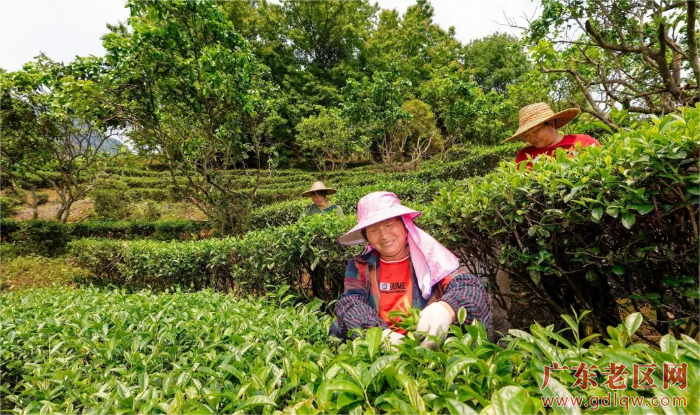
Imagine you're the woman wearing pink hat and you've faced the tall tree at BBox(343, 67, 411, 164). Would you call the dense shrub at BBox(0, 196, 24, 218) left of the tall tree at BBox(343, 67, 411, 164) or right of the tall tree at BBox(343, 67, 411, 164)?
left

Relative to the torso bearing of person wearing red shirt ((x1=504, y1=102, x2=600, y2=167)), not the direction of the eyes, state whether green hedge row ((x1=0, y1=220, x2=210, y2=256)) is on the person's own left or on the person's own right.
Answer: on the person's own right

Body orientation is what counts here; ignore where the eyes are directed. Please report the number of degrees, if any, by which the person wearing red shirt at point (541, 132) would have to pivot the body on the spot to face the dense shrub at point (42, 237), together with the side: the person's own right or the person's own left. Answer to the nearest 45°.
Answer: approximately 45° to the person's own right

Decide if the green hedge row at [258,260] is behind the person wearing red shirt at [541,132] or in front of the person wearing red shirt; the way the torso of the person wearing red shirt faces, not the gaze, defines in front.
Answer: in front

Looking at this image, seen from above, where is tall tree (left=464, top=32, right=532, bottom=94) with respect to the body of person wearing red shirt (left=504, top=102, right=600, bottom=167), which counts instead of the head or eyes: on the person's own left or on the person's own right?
on the person's own right

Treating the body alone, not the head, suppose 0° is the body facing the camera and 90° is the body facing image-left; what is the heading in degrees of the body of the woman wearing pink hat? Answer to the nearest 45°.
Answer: approximately 0°

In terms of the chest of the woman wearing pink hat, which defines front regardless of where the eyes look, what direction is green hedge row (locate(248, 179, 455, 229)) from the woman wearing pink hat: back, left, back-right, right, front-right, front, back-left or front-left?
back

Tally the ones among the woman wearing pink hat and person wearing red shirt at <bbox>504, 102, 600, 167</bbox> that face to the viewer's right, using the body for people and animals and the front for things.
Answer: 0
